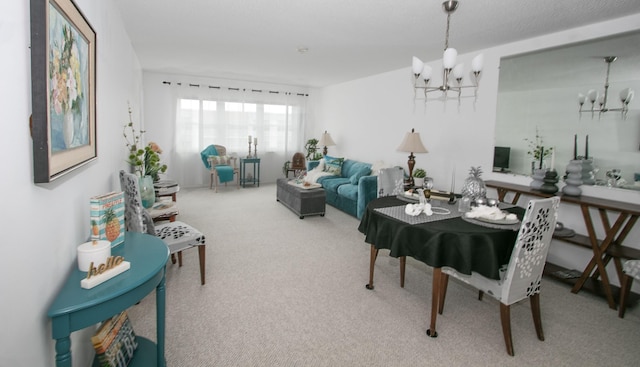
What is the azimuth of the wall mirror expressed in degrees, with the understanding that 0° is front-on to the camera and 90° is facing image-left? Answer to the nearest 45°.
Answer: approximately 45°

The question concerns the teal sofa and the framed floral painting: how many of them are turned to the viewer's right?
1

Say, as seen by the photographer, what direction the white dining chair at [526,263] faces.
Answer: facing away from the viewer and to the left of the viewer

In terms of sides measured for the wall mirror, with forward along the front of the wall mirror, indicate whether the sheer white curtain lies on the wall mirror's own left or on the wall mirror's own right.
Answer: on the wall mirror's own right

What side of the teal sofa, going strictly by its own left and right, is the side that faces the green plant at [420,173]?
left

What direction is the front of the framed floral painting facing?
to the viewer's right

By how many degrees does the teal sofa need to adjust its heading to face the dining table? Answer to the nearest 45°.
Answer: approximately 45° to its left

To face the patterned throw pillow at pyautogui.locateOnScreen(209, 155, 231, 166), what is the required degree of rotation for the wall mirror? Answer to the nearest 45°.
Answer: approximately 45° to its right

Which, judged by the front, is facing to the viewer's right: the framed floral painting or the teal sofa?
the framed floral painting

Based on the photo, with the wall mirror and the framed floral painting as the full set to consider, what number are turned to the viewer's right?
1

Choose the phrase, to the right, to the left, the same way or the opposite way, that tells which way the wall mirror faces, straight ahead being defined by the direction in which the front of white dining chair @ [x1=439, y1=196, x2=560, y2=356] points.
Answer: to the left
